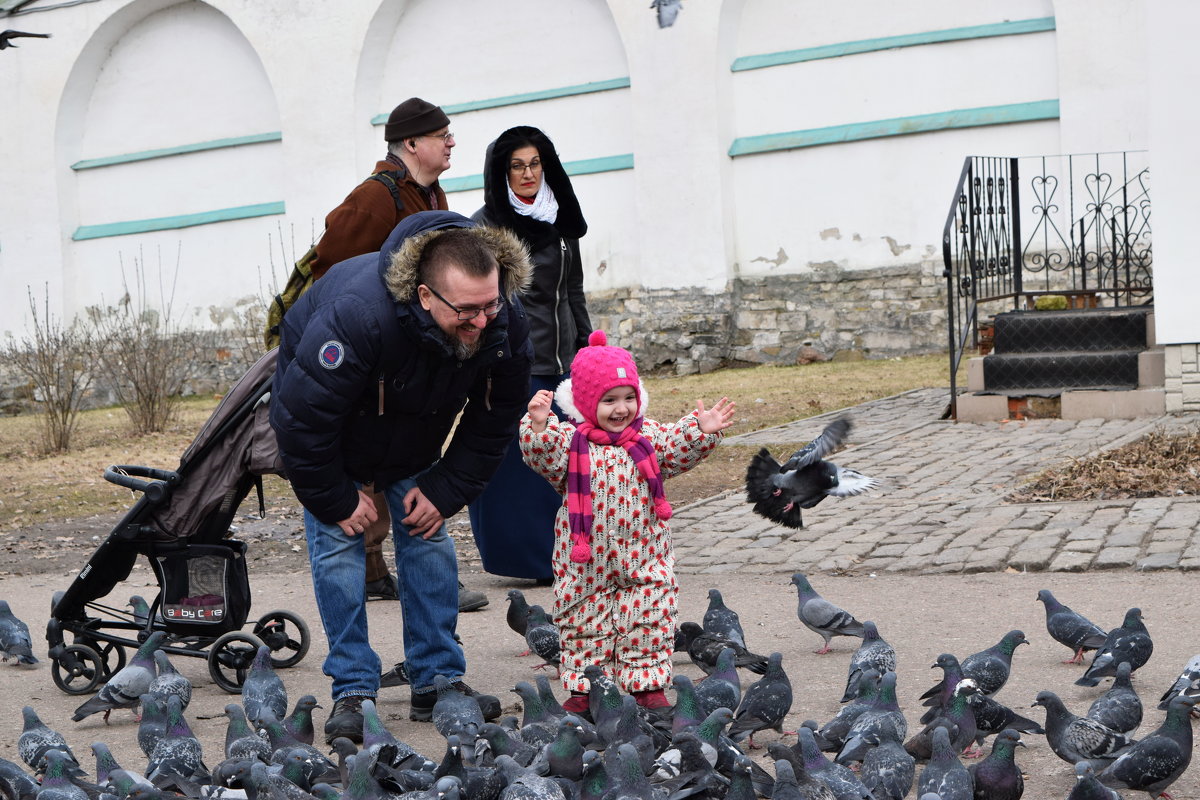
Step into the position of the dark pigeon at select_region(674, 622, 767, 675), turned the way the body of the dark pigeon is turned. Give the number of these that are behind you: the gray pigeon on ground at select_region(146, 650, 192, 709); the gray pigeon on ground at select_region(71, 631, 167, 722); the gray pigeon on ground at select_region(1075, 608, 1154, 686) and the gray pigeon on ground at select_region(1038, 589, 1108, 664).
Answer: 2

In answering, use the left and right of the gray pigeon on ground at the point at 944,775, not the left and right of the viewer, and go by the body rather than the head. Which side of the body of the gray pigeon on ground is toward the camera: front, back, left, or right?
back

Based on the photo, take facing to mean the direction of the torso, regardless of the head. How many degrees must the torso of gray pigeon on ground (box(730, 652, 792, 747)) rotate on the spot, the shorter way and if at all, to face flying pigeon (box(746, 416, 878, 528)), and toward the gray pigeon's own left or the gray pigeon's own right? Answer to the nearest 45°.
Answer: approximately 45° to the gray pigeon's own left

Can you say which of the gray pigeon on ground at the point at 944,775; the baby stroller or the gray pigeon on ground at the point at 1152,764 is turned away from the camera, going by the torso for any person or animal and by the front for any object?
the gray pigeon on ground at the point at 944,775

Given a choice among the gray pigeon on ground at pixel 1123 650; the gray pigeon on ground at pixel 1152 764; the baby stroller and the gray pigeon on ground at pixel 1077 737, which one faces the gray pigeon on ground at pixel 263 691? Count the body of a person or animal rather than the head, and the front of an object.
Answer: the gray pigeon on ground at pixel 1077 737

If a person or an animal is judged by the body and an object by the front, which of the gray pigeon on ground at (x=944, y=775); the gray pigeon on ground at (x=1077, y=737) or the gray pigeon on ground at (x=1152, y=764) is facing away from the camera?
the gray pigeon on ground at (x=944, y=775)

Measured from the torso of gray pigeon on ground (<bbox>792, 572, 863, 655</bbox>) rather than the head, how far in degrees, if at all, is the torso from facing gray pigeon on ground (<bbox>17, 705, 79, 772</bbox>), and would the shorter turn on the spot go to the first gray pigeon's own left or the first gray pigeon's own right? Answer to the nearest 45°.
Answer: approximately 45° to the first gray pigeon's own left

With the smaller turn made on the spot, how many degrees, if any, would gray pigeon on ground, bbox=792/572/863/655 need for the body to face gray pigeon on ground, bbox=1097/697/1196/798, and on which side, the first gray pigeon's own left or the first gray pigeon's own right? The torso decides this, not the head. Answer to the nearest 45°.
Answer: approximately 135° to the first gray pigeon's own left

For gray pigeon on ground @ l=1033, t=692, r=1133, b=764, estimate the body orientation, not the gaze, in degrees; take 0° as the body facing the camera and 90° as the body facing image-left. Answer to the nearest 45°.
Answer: approximately 90°

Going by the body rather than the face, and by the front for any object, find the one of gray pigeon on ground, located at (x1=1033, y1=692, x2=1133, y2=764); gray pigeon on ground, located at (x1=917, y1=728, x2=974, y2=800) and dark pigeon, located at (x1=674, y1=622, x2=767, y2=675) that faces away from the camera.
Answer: gray pigeon on ground, located at (x1=917, y1=728, x2=974, y2=800)
